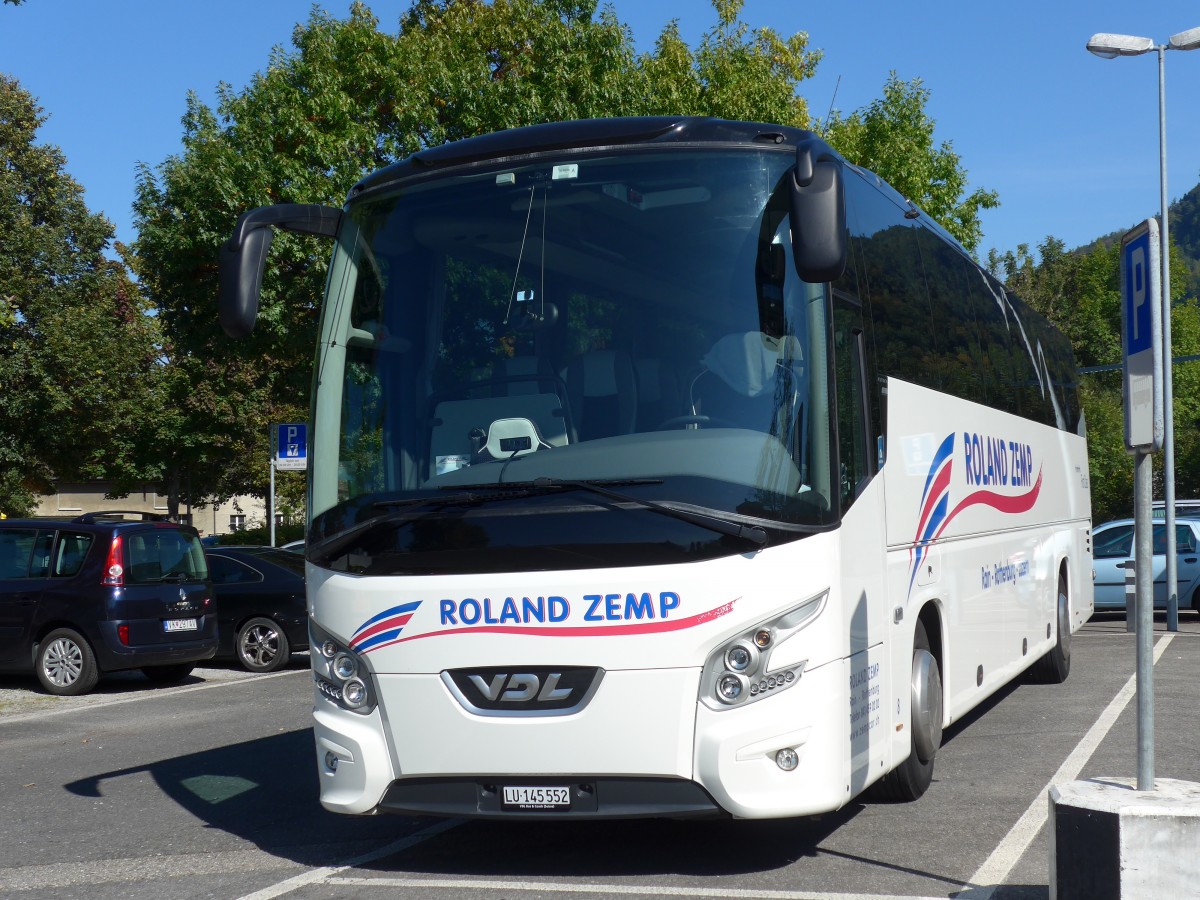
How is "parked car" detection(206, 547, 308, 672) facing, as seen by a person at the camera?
facing away from the viewer and to the left of the viewer

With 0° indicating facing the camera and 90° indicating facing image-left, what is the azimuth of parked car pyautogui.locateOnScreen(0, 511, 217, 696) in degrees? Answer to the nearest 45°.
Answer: approximately 135°

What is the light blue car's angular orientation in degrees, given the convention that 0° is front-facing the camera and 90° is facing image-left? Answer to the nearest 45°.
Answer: approximately 90°

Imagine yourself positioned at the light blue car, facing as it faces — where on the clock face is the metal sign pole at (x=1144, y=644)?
The metal sign pole is roughly at 9 o'clock from the light blue car.

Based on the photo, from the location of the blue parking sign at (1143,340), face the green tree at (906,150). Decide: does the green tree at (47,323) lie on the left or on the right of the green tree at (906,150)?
left

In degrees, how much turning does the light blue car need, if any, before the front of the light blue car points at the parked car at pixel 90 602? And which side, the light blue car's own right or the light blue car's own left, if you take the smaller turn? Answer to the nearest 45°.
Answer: approximately 45° to the light blue car's own left

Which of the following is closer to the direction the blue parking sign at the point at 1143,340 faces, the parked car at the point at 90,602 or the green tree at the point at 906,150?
the parked car
